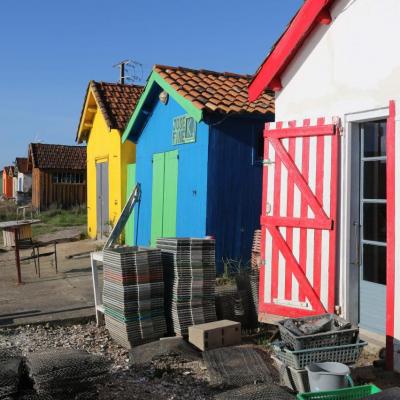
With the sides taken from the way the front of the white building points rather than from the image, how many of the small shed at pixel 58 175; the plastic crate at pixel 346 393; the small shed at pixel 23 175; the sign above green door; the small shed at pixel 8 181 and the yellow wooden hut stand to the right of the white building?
5

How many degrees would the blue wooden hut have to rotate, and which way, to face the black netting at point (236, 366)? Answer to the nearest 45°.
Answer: approximately 45° to its left

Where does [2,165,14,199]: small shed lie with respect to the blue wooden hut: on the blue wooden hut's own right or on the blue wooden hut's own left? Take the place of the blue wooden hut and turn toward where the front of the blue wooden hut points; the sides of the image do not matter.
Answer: on the blue wooden hut's own right

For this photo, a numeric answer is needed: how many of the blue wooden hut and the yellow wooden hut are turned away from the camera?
0

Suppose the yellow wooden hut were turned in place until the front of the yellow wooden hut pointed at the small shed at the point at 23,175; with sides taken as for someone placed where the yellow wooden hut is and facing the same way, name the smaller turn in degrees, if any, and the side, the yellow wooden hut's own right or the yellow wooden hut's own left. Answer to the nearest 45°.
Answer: approximately 135° to the yellow wooden hut's own right

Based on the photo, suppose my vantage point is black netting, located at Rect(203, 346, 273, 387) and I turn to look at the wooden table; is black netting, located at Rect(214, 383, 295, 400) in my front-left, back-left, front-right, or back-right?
back-left

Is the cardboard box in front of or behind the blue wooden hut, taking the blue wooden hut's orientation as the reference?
in front

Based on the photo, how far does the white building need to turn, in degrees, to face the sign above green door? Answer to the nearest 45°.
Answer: approximately 90° to its right

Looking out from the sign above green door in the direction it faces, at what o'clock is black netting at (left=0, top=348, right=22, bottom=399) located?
The black netting is roughly at 11 o'clock from the sign above green door.

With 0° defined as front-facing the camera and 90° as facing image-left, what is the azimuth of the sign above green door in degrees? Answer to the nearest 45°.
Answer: approximately 45°

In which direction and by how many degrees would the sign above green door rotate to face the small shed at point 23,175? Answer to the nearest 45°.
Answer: approximately 135° to its right
